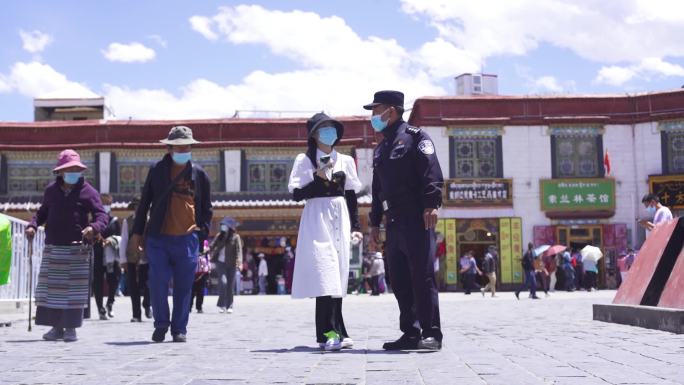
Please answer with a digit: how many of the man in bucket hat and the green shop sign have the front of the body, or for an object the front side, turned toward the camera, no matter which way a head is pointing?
2

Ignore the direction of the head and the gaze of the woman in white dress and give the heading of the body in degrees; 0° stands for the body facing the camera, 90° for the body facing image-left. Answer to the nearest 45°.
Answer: approximately 315°

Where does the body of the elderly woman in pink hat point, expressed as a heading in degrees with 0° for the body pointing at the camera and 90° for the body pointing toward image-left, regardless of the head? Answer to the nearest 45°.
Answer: approximately 0°

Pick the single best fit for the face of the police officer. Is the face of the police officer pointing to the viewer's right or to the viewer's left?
to the viewer's left

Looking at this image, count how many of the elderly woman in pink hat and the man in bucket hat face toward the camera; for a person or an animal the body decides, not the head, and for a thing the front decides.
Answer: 2

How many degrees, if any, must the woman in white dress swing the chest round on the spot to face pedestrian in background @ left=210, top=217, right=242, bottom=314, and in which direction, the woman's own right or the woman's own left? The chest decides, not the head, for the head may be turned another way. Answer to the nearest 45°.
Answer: approximately 135° to the woman's own left
